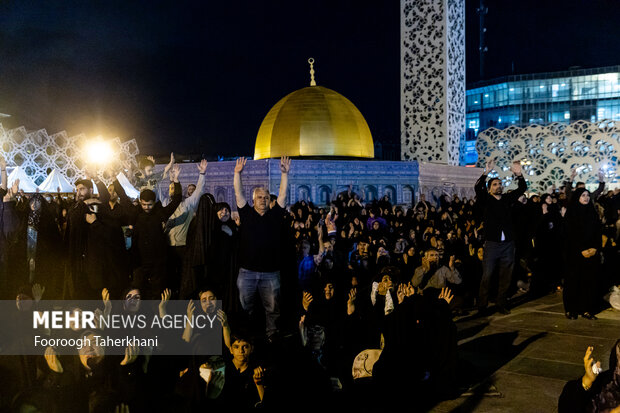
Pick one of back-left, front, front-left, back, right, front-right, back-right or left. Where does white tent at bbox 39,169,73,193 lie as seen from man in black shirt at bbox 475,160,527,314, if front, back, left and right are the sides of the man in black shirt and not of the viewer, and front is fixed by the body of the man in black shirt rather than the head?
back-right

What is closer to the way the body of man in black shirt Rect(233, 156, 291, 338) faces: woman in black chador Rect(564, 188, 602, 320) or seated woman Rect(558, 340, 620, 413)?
the seated woman

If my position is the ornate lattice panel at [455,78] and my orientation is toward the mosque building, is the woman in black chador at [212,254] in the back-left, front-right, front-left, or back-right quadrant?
front-left

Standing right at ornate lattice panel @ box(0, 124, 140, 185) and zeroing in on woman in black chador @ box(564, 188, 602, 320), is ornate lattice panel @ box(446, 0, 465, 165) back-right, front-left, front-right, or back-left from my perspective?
front-left

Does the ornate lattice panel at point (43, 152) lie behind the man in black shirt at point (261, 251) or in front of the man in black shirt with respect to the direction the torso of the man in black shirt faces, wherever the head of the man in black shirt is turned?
behind

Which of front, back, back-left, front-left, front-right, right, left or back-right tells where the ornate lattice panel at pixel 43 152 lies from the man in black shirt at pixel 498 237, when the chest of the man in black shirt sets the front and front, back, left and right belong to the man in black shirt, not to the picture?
back-right

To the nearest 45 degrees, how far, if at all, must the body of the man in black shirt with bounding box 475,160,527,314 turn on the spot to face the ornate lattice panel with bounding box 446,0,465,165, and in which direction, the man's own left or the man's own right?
approximately 180°

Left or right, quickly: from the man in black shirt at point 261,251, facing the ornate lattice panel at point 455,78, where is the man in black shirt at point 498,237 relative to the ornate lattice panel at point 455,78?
right

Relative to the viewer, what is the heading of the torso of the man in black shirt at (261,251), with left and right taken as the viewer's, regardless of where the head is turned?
facing the viewer

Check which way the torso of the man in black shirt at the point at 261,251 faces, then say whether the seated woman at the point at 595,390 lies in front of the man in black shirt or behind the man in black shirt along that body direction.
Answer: in front

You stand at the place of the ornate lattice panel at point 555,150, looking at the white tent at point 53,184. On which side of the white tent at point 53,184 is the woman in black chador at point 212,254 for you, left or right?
left

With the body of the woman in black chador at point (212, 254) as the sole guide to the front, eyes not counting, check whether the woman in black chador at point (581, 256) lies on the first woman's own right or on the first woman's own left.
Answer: on the first woman's own left

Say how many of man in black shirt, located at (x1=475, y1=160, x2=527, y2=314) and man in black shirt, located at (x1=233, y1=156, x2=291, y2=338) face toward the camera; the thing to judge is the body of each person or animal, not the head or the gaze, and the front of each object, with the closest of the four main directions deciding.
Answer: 2

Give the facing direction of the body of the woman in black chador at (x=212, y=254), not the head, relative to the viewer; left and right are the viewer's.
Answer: facing the viewer and to the right of the viewer

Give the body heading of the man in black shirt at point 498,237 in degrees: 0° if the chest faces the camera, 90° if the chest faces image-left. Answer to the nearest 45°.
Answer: approximately 0°
